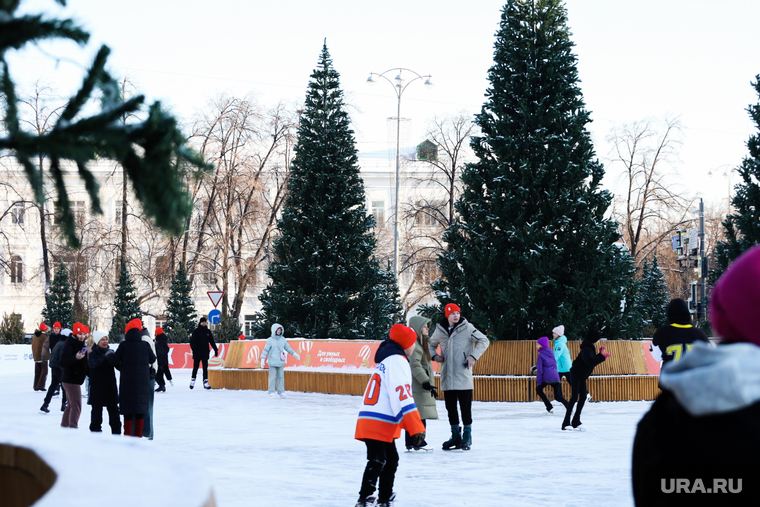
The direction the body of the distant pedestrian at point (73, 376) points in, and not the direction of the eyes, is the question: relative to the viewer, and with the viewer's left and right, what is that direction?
facing the viewer and to the right of the viewer

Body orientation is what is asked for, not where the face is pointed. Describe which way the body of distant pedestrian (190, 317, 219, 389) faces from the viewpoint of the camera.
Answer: toward the camera

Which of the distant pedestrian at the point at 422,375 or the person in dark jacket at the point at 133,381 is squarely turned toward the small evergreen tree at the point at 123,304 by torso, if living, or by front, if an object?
the person in dark jacket

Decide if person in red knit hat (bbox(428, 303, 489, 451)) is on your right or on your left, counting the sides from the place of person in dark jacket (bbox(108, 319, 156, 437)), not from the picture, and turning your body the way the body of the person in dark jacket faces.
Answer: on your right

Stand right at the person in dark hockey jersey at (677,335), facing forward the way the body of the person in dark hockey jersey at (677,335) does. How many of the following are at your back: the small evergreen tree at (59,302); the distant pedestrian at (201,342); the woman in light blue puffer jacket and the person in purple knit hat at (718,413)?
1

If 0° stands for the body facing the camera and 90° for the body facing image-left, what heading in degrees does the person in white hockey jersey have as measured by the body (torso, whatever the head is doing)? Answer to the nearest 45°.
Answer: approximately 225°

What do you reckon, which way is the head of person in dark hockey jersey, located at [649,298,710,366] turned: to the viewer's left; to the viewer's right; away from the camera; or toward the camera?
away from the camera

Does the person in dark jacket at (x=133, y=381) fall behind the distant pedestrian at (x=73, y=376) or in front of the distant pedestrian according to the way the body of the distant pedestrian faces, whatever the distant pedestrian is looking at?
in front
